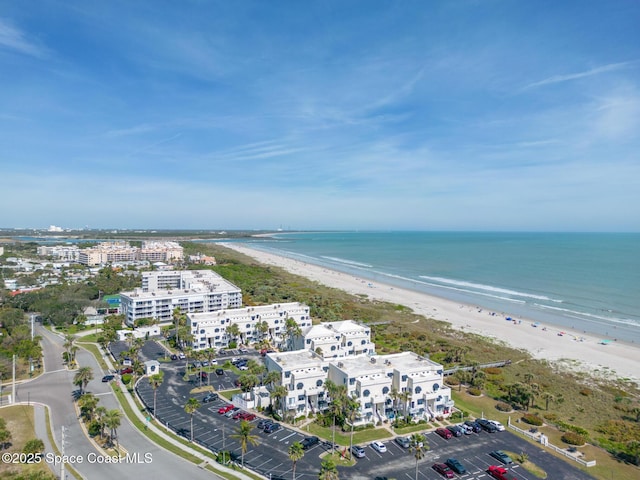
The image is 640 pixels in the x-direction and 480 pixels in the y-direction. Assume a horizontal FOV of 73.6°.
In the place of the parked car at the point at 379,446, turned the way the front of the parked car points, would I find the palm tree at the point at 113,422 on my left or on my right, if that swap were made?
on my left

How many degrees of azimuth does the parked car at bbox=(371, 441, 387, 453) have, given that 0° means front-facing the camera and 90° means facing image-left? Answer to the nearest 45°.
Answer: approximately 135°

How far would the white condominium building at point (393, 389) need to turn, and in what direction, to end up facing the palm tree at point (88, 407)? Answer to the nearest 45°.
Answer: approximately 90° to its right

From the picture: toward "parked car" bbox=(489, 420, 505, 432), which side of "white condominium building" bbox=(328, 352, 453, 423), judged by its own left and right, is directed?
left

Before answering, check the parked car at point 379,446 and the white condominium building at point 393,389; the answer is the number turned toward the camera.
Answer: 1

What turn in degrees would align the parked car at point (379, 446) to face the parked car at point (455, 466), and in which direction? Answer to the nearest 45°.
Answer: approximately 135° to its right

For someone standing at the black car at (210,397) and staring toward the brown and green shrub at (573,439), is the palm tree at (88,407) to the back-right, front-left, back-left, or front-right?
back-right

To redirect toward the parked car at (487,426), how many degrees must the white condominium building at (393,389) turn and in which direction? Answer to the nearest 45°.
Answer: approximately 90° to its left

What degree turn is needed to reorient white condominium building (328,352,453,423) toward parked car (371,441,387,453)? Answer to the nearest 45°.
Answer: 0° — it already faces it

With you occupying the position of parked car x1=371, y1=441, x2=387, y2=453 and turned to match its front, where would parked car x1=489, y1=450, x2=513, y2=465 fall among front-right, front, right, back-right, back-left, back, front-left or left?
back-right
